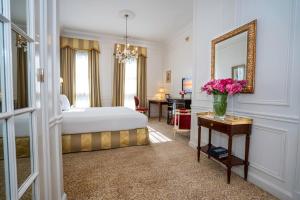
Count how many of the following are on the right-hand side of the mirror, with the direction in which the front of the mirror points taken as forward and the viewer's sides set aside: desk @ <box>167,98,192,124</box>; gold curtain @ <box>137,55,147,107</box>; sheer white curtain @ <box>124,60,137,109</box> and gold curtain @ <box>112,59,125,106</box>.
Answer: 4

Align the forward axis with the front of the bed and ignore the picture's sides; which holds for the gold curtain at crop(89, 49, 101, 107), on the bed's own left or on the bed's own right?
on the bed's own left

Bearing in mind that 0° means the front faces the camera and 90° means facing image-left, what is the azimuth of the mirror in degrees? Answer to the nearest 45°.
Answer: approximately 45°

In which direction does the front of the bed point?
to the viewer's right

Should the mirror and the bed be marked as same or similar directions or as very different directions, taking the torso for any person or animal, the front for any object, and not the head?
very different directions

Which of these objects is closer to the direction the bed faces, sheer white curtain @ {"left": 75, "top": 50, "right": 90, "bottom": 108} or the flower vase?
the flower vase

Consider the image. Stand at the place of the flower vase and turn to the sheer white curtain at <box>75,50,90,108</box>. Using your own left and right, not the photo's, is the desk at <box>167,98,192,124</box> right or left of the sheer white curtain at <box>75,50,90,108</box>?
right

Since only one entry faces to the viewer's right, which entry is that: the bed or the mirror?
the bed

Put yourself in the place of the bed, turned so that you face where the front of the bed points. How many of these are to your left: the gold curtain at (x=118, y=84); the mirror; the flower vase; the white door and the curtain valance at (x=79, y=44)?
2

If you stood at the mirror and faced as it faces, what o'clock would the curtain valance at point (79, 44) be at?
The curtain valance is roughly at 2 o'clock from the mirror.

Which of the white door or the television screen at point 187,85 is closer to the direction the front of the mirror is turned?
the white door

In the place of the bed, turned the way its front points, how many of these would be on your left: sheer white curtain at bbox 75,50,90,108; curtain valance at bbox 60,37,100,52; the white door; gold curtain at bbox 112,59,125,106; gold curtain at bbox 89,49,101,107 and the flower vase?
4

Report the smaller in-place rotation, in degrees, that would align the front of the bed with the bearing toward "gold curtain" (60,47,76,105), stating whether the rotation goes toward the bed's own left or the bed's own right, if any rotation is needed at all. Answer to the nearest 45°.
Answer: approximately 90° to the bed's own left

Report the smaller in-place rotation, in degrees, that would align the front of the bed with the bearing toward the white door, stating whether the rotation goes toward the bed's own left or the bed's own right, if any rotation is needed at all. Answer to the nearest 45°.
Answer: approximately 90° to the bed's own right

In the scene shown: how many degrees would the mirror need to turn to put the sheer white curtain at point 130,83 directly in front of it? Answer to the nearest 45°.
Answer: approximately 90° to its right

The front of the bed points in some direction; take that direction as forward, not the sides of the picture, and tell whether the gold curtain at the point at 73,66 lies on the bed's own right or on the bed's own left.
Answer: on the bed's own left
